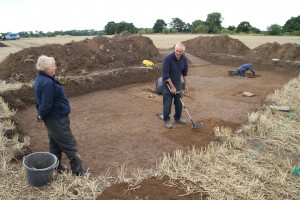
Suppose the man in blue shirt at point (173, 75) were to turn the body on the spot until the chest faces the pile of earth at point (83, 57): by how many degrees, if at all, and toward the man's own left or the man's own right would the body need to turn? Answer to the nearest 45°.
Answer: approximately 180°

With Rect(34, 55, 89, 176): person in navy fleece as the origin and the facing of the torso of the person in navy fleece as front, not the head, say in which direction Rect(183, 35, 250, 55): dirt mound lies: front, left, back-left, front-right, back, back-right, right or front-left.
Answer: front-left

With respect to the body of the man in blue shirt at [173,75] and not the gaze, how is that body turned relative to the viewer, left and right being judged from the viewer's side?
facing the viewer and to the right of the viewer

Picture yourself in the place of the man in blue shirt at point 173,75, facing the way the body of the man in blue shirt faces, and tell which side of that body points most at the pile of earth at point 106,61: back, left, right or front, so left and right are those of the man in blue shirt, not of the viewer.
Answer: back

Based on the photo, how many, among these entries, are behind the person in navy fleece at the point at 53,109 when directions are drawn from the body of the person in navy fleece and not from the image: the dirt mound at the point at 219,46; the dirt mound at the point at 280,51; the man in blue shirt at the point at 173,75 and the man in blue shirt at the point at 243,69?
0

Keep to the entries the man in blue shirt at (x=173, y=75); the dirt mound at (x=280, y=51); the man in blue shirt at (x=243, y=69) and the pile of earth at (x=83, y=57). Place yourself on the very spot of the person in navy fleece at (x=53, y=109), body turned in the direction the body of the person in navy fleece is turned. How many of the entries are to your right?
0

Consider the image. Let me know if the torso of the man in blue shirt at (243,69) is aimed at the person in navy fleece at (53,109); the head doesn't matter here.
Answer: no

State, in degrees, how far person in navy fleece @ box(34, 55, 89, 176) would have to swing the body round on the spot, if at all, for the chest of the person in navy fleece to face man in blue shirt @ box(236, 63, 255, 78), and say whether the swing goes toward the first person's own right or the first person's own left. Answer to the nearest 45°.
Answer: approximately 45° to the first person's own left

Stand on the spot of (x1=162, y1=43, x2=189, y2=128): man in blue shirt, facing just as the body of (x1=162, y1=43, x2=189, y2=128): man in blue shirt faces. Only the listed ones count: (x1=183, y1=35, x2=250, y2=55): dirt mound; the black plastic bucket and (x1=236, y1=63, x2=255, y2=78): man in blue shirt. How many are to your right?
1

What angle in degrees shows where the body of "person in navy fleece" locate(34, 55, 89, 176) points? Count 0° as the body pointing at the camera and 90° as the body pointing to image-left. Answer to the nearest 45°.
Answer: approximately 270°

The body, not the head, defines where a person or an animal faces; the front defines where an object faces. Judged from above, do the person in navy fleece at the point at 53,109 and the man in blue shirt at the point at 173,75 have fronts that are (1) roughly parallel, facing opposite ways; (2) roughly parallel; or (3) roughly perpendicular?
roughly perpendicular

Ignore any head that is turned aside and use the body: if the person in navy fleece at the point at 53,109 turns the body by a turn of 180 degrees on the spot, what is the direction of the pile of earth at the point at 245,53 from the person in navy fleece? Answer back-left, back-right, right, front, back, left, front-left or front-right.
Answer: back-right

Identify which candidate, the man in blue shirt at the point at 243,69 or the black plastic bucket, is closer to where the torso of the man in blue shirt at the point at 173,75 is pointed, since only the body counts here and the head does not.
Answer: the black plastic bucket

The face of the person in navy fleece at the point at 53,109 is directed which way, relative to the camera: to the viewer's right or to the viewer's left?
to the viewer's right
